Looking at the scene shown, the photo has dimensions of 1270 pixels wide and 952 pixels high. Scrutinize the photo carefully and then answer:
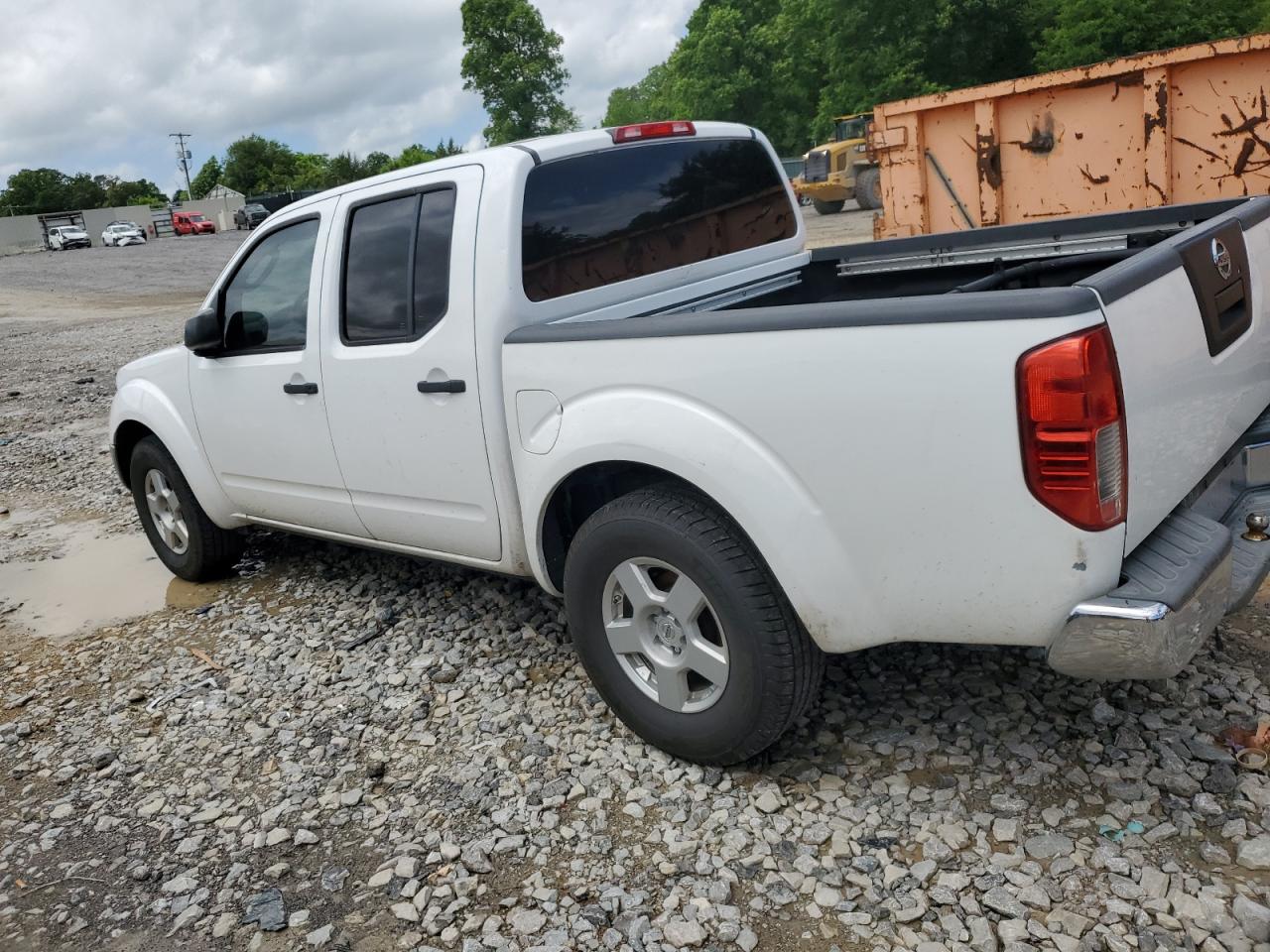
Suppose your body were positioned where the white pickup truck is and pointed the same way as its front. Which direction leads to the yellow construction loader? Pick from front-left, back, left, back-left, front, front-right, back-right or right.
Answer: front-right

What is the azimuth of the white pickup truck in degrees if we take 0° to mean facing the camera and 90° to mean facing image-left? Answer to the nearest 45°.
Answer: approximately 135°

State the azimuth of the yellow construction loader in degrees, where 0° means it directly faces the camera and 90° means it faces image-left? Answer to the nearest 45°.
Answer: approximately 225°

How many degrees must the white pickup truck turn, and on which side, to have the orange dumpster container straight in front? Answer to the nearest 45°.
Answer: approximately 90° to its right

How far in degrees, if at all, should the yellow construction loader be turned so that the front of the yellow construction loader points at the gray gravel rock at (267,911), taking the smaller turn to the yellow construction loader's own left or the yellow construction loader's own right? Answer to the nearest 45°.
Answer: approximately 135° to the yellow construction loader's own right

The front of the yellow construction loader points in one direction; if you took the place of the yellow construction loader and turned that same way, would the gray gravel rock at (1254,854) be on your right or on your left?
on your right

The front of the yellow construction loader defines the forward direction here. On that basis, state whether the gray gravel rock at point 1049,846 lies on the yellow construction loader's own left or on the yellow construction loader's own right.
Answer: on the yellow construction loader's own right

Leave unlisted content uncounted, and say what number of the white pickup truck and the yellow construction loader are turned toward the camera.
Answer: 0
